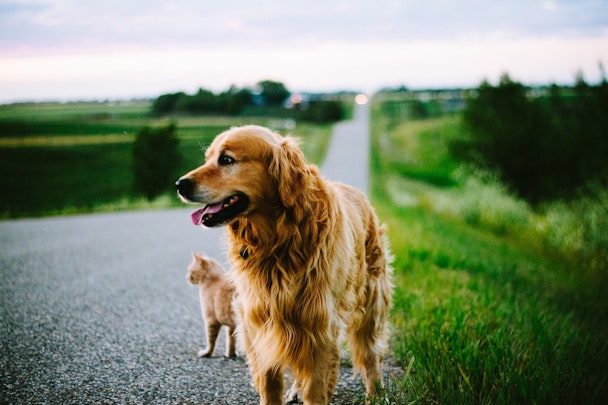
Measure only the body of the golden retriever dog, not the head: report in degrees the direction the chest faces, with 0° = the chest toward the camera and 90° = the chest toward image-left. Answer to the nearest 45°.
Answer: approximately 45°

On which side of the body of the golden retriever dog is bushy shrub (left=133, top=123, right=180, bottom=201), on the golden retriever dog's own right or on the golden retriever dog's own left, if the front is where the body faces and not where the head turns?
on the golden retriever dog's own right

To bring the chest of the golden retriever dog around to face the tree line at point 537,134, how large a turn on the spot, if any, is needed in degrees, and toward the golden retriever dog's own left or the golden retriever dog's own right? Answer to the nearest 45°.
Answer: approximately 180°

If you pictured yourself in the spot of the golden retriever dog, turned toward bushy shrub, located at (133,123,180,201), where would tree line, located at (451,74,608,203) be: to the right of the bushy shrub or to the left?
right

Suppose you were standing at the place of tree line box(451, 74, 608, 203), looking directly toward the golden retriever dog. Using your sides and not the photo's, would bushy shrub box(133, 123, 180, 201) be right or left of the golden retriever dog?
right
